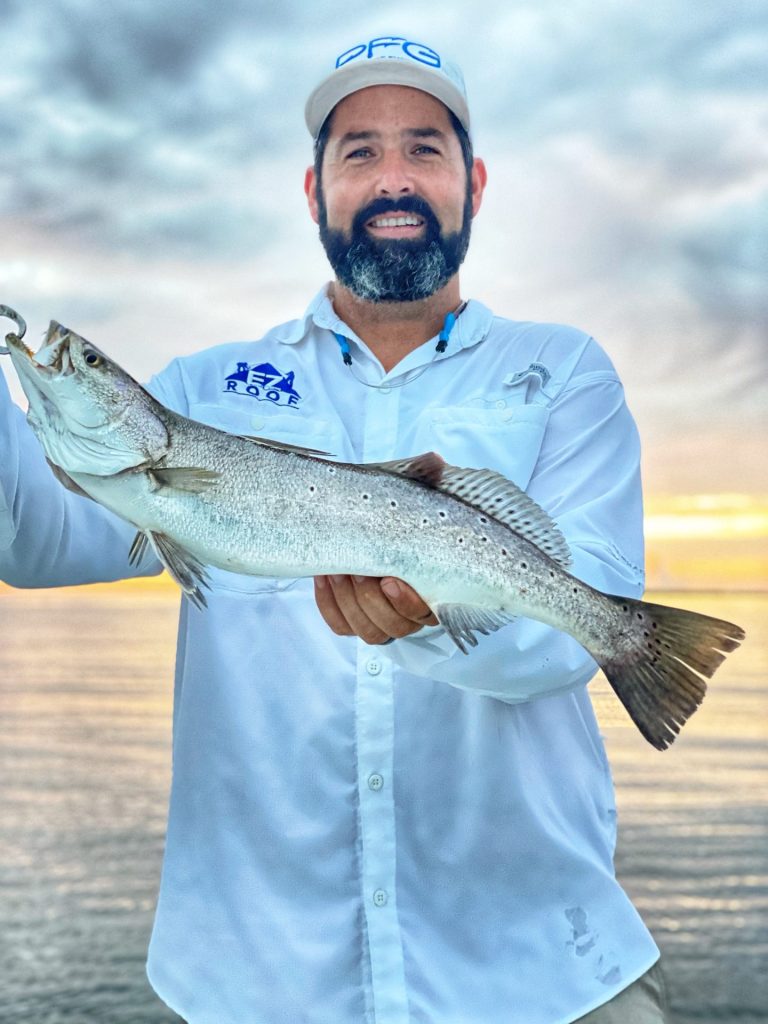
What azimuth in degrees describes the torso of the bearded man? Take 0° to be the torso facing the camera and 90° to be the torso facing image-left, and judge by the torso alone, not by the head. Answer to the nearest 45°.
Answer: approximately 0°

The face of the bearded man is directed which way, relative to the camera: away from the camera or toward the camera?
toward the camera
